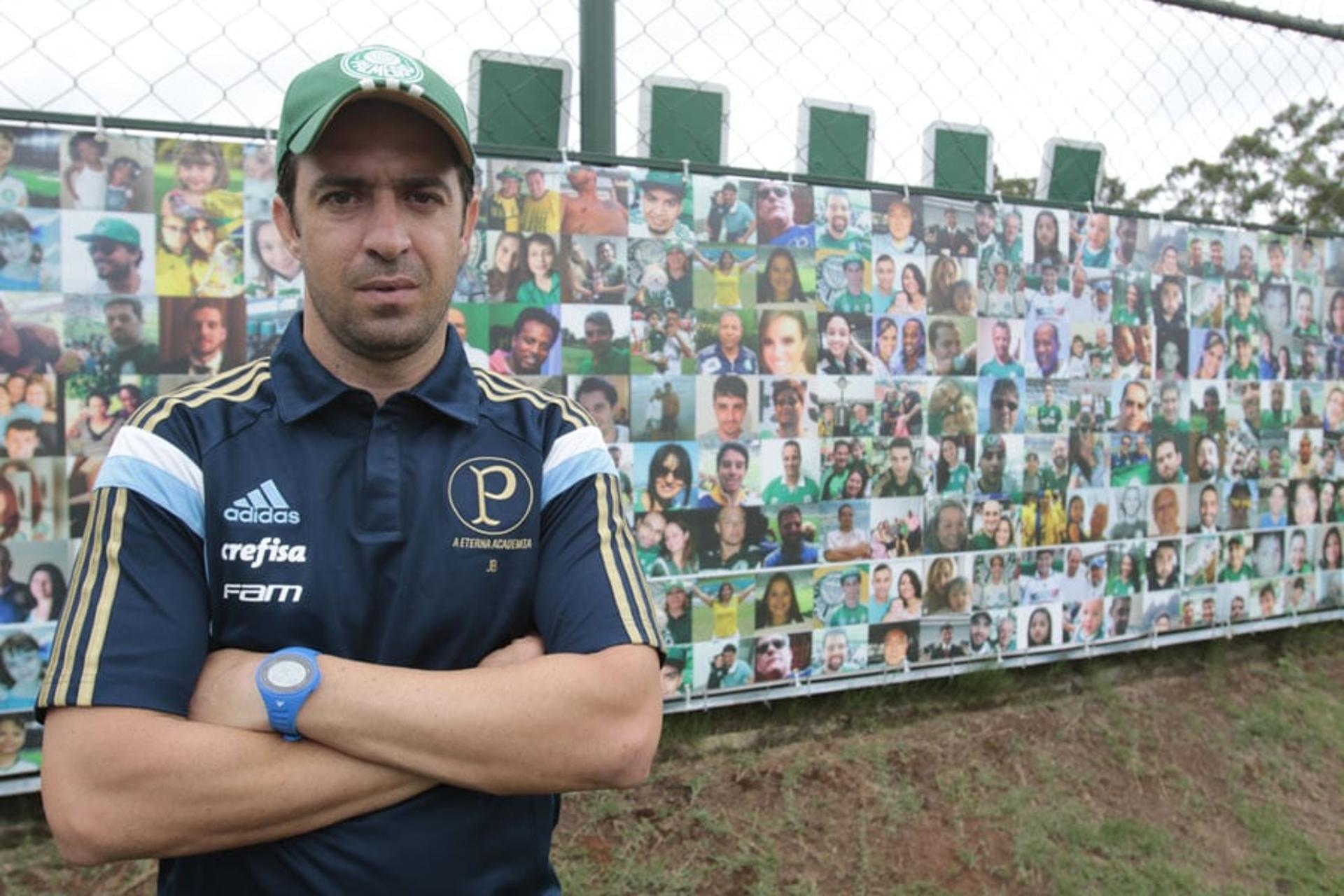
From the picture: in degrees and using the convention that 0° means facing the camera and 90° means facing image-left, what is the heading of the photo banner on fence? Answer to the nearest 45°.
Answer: approximately 315°
